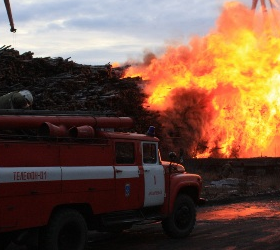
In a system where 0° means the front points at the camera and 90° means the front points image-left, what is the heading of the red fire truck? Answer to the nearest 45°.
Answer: approximately 225°

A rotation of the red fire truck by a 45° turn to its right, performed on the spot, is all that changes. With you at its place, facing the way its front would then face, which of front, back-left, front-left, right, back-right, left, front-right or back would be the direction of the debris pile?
left
